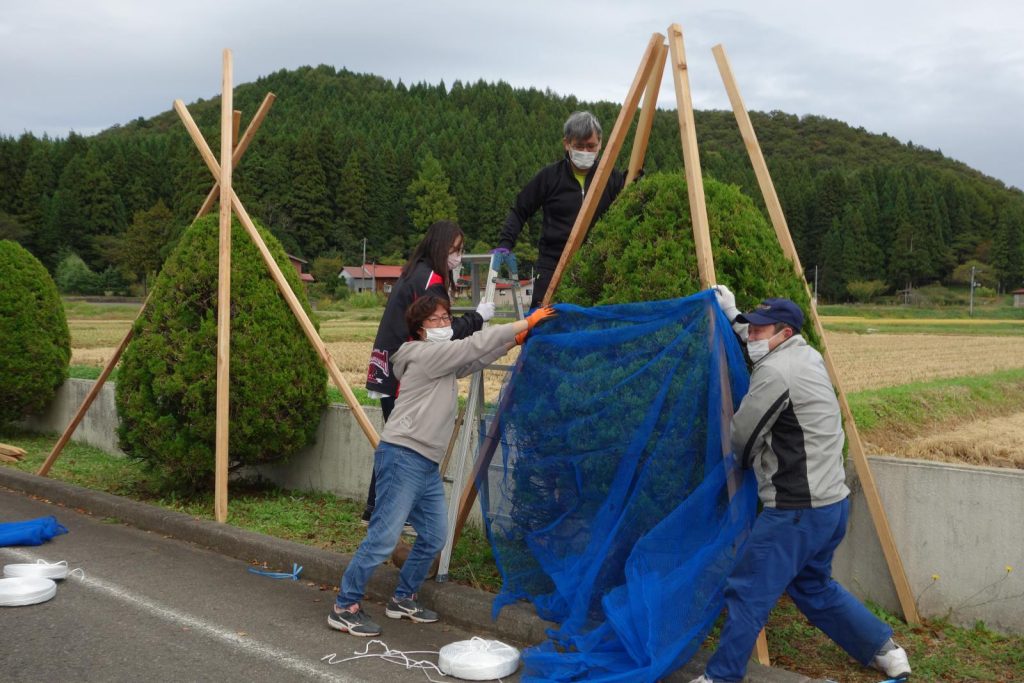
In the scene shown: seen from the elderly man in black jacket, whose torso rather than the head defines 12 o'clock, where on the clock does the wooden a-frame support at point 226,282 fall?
The wooden a-frame support is roughly at 4 o'clock from the elderly man in black jacket.

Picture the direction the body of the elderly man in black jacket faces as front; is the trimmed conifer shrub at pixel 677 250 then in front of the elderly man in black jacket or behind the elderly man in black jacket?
in front

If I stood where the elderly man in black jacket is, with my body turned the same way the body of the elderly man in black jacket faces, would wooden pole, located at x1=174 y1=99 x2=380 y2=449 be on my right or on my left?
on my right

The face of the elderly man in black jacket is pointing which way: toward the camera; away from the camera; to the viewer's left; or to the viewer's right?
toward the camera

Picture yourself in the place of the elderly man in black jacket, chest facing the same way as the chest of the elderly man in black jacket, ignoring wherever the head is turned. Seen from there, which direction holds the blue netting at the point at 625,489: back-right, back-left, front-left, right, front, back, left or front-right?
front

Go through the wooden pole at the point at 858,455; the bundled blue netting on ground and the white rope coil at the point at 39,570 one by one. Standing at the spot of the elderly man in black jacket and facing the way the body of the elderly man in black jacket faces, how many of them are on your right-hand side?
2

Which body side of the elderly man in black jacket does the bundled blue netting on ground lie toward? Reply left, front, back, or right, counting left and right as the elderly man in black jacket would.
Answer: right

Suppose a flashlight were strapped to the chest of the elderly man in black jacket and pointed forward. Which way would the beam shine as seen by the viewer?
toward the camera

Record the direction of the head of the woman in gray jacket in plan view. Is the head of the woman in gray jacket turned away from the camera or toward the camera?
toward the camera

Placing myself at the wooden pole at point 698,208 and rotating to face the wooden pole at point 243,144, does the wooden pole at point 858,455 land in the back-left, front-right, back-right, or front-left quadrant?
back-right

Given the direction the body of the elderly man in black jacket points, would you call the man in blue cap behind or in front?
in front
